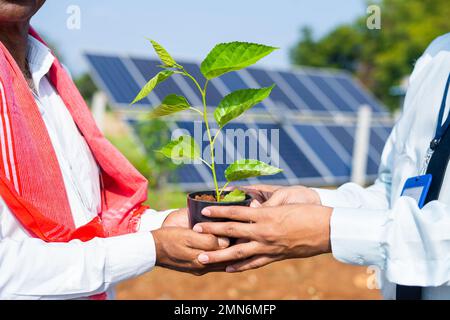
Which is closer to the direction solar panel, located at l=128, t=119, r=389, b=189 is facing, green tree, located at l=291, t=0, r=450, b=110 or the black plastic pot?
the black plastic pot

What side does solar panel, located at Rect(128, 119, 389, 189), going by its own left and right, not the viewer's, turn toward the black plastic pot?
front

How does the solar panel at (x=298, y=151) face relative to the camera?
toward the camera

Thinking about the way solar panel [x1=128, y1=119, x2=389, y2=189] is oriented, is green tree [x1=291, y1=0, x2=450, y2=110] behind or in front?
behind
